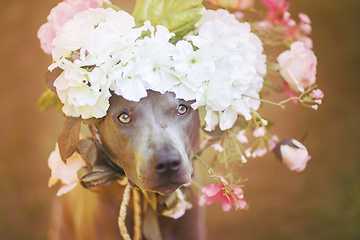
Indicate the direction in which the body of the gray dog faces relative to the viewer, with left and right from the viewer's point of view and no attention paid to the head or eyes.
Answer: facing the viewer and to the right of the viewer
